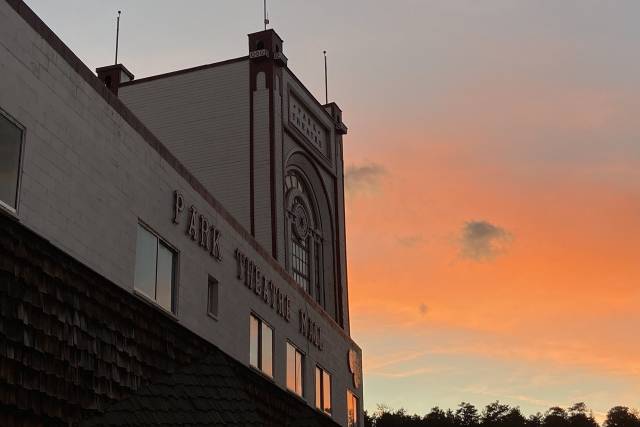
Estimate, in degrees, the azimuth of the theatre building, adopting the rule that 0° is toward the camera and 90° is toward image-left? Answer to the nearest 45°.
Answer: approximately 315°
